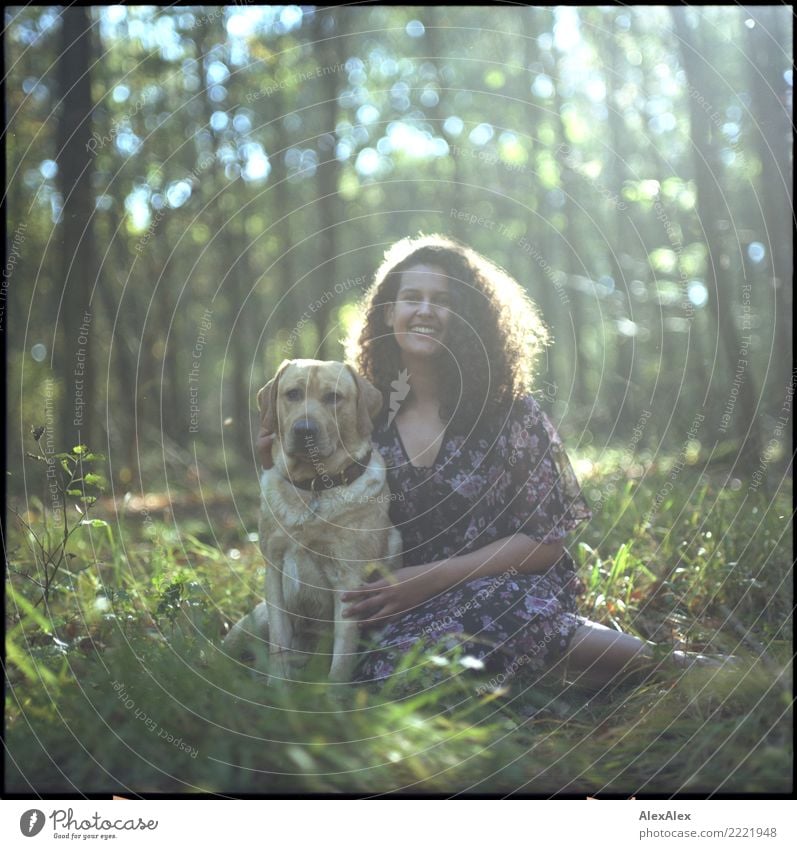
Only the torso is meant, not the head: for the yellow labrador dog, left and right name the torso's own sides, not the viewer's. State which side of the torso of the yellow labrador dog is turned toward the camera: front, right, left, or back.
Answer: front

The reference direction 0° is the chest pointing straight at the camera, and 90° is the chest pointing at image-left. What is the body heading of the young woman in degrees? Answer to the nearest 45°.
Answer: approximately 45°

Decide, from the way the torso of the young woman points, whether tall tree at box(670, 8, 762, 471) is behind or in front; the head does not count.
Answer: behind

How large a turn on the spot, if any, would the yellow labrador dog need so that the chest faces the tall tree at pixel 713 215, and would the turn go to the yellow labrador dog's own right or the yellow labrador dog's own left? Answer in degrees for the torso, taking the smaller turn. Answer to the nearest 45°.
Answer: approximately 135° to the yellow labrador dog's own left

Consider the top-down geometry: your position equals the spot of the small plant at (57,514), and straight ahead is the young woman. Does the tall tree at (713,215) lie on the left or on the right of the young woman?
left

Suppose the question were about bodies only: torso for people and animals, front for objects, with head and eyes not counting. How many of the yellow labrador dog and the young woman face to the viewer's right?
0

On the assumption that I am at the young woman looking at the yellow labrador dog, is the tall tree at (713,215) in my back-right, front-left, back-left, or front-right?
back-right
